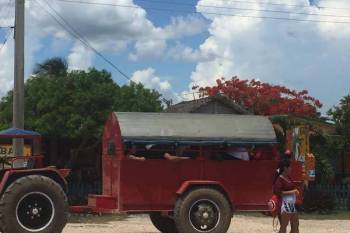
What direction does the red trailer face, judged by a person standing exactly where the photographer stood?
facing to the left of the viewer

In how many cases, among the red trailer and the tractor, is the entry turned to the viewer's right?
0

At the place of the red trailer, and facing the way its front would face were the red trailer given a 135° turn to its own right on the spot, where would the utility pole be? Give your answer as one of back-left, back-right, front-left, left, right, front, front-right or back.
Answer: left

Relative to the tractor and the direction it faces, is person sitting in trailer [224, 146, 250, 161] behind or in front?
behind

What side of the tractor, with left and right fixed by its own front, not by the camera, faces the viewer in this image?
left

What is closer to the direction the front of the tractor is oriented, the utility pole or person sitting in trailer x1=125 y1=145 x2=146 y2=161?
the utility pole

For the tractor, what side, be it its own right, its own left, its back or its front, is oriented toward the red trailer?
back
